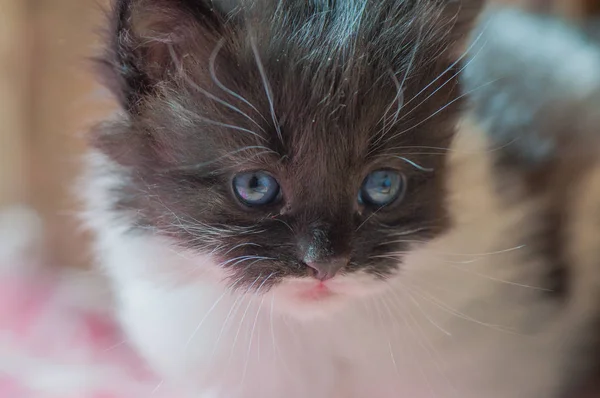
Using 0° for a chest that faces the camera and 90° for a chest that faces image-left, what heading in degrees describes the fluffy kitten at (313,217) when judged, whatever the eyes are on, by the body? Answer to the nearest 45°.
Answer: approximately 0°
